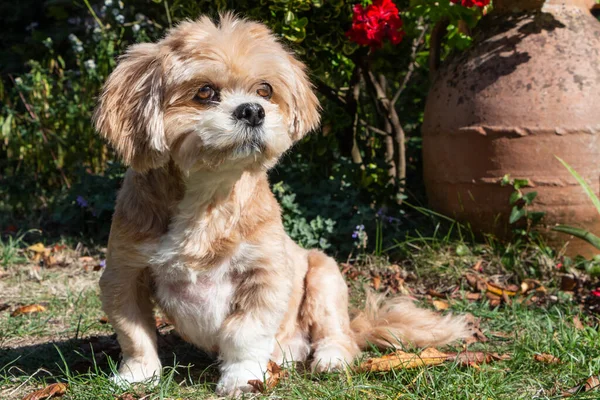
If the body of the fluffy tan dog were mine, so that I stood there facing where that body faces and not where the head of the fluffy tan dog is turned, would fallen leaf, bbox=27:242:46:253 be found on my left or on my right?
on my right

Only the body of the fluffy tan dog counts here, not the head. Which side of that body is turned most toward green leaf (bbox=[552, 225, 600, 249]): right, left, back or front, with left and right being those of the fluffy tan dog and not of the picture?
back

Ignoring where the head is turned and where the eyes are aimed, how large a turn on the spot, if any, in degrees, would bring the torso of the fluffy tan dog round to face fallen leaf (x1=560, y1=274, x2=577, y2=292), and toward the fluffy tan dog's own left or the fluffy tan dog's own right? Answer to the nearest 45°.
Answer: approximately 180°

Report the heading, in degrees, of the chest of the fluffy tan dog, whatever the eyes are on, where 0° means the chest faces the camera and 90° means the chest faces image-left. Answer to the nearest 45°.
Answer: approximately 45°

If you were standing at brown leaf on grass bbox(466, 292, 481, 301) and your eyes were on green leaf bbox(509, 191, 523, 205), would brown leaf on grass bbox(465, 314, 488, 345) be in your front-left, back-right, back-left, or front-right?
back-right

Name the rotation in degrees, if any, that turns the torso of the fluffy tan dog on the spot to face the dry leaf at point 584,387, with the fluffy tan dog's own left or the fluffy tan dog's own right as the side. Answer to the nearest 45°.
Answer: approximately 135° to the fluffy tan dog's own left

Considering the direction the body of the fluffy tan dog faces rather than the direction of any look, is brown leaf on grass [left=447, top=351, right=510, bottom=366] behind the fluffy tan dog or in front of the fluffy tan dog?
behind

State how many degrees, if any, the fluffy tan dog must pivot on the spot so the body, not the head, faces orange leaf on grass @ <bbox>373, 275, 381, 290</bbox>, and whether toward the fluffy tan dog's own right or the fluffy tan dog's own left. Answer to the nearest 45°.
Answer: approximately 180°

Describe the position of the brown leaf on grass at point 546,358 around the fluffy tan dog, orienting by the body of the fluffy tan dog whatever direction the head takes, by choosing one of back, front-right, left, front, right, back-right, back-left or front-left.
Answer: back-left

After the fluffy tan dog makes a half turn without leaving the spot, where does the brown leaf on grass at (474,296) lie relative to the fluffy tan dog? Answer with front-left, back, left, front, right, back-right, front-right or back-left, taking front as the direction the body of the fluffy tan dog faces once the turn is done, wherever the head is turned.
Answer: front
